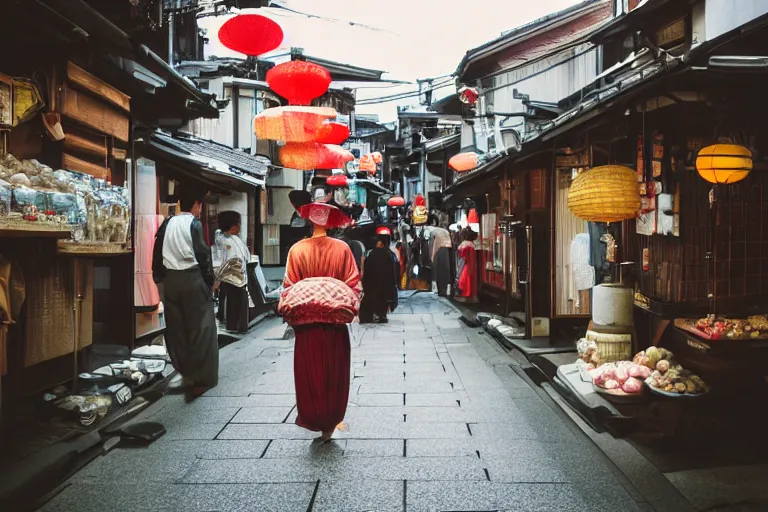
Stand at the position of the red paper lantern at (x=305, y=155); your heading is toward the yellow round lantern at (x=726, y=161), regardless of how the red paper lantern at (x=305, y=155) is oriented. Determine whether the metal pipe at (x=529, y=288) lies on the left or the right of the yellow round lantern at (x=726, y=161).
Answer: left

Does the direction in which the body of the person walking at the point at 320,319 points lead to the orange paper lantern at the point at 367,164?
yes

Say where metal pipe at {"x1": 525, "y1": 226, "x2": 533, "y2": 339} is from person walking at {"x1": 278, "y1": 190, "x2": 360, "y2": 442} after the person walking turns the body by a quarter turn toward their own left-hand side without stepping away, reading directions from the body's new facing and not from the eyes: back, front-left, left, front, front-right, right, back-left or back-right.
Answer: back-right

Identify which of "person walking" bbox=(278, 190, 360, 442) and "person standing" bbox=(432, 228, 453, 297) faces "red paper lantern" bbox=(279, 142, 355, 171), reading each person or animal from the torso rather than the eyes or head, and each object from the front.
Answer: "person walking" bbox=(278, 190, 360, 442)

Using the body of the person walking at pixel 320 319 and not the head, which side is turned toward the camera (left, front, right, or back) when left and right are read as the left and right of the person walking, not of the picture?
back

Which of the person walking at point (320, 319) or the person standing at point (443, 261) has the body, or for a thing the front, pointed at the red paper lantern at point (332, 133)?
the person walking at point (320, 319)

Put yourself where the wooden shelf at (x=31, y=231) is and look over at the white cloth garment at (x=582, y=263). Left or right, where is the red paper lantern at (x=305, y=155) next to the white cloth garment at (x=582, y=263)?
left

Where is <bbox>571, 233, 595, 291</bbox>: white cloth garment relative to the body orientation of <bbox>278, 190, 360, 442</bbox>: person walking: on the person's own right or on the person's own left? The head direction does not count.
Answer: on the person's own right
